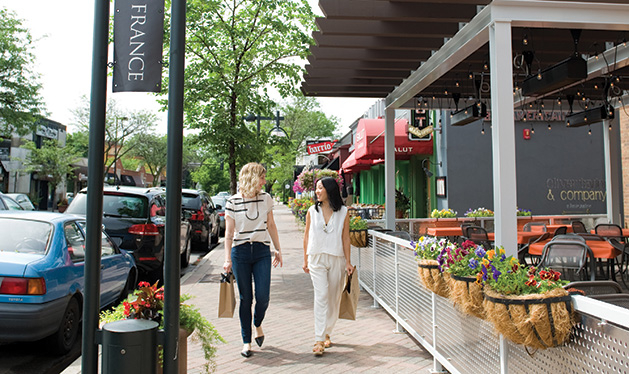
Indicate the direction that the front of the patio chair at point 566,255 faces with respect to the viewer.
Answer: facing away from the viewer

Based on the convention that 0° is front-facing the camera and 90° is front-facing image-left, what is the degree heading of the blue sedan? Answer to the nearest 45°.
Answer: approximately 225°

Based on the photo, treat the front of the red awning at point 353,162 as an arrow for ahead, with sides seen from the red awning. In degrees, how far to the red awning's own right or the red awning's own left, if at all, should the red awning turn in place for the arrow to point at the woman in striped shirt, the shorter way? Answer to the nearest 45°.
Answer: approximately 45° to the red awning's own left

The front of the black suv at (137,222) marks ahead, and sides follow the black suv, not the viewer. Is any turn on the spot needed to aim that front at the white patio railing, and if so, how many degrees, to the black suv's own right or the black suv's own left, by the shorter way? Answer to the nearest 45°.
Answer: approximately 135° to the black suv's own right

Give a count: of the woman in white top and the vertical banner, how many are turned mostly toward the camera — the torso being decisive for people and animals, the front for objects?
2

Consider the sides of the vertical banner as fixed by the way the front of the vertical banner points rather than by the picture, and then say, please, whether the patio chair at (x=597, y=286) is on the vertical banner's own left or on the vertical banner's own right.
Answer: on the vertical banner's own left

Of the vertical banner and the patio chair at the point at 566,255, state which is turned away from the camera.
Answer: the patio chair
